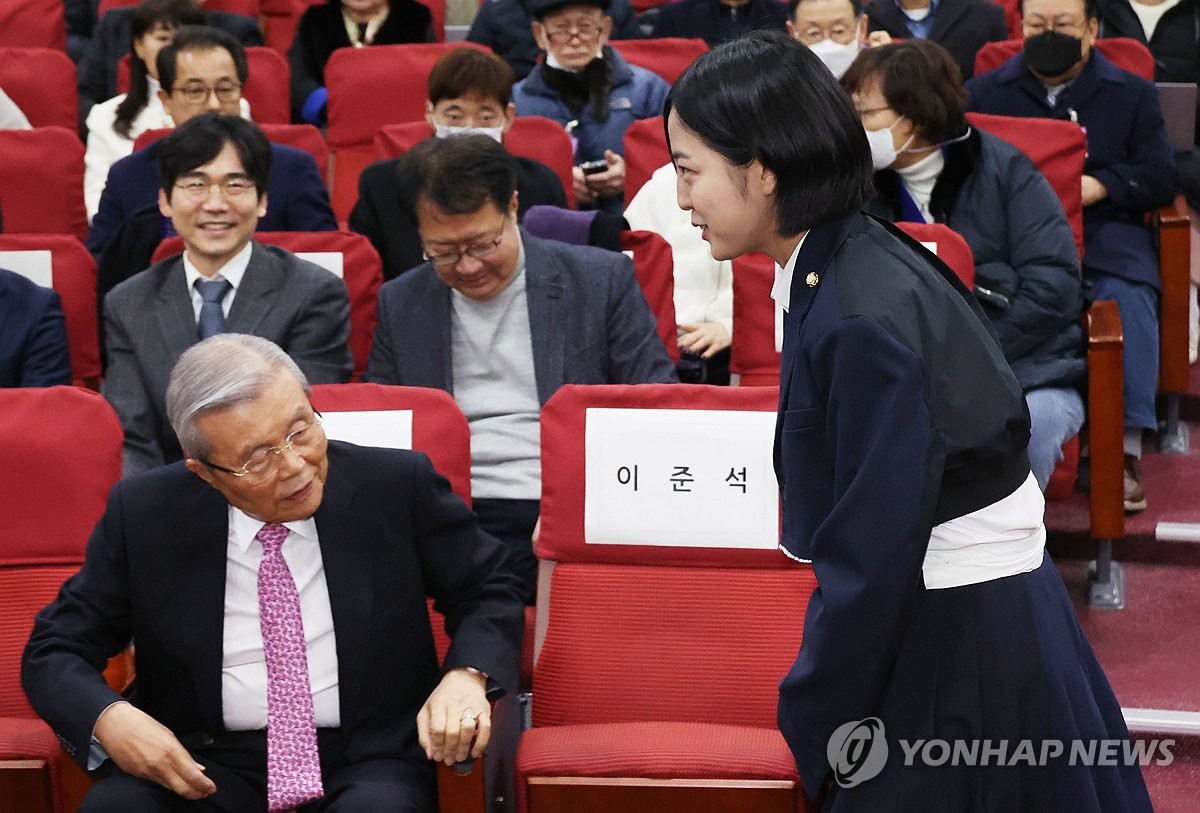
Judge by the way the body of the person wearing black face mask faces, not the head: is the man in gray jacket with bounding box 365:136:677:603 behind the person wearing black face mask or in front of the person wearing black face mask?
in front

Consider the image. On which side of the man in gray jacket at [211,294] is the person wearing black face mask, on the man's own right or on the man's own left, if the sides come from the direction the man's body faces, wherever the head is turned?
on the man's own left

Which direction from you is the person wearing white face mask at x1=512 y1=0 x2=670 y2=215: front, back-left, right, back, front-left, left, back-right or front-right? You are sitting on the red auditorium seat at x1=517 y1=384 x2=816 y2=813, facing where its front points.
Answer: back

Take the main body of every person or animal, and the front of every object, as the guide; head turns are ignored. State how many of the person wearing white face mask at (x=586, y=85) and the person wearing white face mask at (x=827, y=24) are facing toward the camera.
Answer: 2

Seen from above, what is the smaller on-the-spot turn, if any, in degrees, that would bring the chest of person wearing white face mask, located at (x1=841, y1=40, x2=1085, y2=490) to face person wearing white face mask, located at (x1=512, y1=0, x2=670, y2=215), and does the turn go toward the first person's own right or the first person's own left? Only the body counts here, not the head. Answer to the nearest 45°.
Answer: approximately 90° to the first person's own right

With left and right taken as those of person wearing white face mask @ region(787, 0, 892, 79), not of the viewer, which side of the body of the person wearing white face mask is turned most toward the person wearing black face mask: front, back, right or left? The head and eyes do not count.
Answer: left
